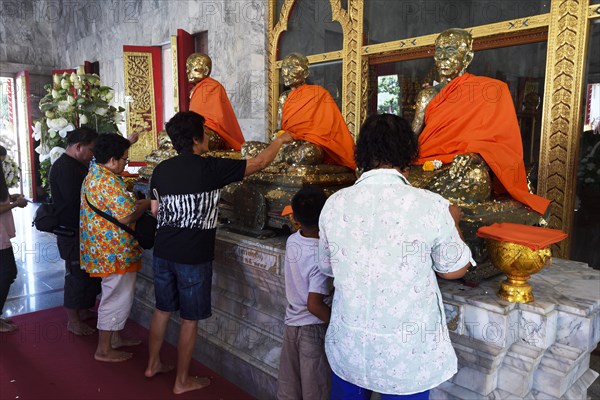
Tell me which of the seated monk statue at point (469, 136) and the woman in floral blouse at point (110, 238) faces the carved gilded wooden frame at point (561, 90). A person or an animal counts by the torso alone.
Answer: the woman in floral blouse

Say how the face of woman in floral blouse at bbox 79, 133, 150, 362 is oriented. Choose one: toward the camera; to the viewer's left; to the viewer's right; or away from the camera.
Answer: to the viewer's right

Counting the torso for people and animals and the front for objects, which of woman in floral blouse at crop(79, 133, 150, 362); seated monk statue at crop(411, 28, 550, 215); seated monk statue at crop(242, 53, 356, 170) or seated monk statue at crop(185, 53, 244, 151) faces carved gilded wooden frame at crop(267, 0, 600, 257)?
the woman in floral blouse

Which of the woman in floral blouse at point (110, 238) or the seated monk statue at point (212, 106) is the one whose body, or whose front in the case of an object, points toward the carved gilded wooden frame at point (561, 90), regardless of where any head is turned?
the woman in floral blouse

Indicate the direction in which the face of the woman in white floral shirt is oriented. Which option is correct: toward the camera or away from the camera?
away from the camera

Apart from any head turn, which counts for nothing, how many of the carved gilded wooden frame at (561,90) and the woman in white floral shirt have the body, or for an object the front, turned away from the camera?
1

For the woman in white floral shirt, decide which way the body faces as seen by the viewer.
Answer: away from the camera

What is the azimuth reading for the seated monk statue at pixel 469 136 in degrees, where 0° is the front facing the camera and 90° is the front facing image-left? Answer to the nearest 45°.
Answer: approximately 45°

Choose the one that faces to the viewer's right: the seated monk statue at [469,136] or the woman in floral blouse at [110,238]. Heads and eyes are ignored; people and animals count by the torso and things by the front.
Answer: the woman in floral blouse

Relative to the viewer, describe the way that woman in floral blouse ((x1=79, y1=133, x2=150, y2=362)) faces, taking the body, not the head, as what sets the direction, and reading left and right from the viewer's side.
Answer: facing to the right of the viewer

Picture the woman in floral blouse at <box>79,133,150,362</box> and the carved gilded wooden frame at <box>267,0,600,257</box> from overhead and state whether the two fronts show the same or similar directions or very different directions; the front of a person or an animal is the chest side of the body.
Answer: very different directions

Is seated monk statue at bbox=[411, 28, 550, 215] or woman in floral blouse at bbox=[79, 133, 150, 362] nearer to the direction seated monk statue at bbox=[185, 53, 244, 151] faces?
the woman in floral blouse
